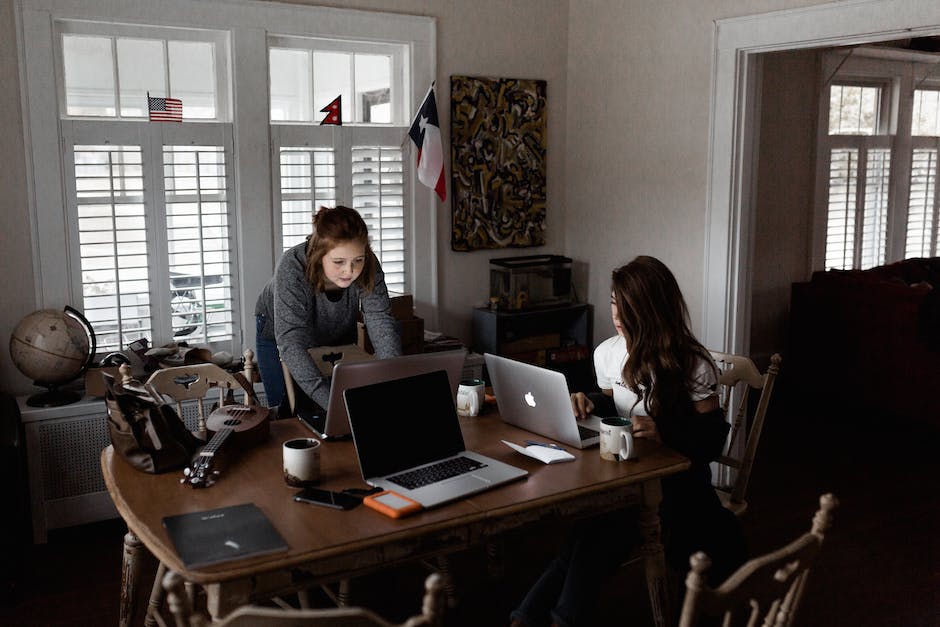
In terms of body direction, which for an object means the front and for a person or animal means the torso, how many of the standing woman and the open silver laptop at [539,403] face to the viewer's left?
0

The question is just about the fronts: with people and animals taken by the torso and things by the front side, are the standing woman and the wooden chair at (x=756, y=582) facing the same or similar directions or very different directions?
very different directions

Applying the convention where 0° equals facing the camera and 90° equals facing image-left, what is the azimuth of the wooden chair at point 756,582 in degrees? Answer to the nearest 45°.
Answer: approximately 135°

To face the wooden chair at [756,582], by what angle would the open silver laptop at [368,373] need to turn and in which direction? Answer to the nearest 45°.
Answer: approximately 180°

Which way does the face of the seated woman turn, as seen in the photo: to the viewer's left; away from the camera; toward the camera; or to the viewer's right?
to the viewer's left

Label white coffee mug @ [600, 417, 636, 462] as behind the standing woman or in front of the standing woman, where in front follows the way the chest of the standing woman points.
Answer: in front

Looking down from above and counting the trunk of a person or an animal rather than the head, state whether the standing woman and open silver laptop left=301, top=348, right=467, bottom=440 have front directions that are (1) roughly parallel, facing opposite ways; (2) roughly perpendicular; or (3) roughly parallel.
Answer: roughly parallel, facing opposite ways

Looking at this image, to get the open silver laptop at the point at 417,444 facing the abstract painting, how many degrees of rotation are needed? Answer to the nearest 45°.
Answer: approximately 135° to its left

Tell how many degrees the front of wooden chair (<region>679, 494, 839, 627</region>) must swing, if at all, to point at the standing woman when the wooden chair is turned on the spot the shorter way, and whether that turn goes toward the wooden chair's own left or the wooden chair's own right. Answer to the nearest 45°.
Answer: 0° — it already faces them

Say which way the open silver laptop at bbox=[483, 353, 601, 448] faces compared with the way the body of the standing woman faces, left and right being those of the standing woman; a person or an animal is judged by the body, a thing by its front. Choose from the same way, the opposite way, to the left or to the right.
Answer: to the left

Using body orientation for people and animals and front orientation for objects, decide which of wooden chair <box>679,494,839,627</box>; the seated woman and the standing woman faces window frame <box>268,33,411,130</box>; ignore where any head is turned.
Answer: the wooden chair

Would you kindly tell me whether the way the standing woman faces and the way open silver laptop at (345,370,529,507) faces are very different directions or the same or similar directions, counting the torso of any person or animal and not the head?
same or similar directions

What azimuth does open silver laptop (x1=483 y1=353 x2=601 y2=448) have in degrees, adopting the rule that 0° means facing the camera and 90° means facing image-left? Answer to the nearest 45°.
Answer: approximately 225°

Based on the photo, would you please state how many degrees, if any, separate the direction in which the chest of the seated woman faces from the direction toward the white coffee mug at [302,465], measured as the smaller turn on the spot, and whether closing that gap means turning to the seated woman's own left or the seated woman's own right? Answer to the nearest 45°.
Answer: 0° — they already face it

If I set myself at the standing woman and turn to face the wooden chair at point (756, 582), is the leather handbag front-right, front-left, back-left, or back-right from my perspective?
front-right

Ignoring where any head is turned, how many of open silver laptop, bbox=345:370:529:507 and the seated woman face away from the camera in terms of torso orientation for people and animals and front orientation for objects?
0

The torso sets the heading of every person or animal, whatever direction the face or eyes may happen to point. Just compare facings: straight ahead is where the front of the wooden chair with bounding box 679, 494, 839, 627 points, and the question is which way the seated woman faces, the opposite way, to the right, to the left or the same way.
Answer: to the left
